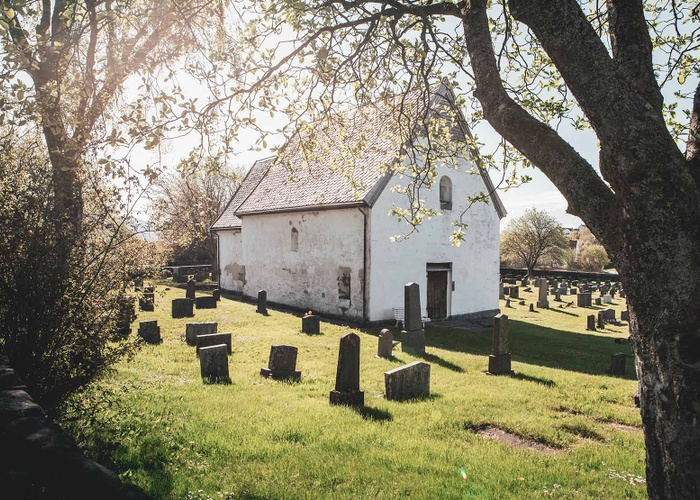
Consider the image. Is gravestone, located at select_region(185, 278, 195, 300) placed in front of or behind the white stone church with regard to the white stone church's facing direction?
behind

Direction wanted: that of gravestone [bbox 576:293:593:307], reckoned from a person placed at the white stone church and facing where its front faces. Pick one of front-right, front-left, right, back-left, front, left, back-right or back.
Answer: left

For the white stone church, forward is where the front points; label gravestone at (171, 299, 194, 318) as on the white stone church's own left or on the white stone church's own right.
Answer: on the white stone church's own right

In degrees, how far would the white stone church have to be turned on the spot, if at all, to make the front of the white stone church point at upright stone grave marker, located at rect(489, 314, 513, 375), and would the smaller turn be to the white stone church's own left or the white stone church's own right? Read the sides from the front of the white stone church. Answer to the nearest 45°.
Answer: approximately 45° to the white stone church's own right

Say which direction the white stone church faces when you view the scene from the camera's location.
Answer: facing the viewer and to the right of the viewer

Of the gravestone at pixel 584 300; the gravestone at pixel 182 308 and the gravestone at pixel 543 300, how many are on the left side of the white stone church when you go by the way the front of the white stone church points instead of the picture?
2

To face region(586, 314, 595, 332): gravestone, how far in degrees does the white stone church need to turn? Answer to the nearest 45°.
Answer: approximately 45° to its left

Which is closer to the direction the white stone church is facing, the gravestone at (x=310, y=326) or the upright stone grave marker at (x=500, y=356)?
the upright stone grave marker

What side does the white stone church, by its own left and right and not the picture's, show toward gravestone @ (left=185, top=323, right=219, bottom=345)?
right

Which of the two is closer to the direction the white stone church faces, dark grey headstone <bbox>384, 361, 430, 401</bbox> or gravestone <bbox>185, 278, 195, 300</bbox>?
the dark grey headstone

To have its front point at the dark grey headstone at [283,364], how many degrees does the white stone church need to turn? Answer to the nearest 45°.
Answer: approximately 45° to its right

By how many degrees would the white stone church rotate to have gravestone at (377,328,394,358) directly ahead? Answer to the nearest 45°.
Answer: approximately 45° to its right

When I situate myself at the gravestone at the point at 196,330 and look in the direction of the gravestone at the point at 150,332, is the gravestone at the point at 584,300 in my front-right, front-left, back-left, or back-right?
back-right
